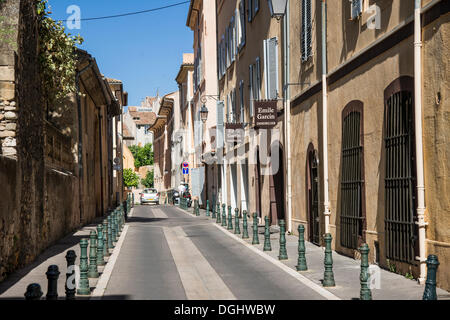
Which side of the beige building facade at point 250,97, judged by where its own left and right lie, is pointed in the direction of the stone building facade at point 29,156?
left

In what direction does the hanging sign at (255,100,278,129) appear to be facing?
toward the camera

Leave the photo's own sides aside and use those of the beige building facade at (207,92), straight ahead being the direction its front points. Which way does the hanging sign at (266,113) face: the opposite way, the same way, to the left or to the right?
to the left

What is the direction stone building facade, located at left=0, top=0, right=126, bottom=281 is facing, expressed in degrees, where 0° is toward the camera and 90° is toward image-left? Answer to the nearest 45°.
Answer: approximately 270°

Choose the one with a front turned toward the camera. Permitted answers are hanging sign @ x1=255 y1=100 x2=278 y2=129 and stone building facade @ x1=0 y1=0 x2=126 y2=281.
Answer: the hanging sign

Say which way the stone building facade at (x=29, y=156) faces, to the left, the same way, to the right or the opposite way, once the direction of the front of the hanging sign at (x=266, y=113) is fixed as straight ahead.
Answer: to the left

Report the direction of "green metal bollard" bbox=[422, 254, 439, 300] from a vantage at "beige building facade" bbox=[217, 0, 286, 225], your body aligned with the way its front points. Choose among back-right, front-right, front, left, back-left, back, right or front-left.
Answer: left

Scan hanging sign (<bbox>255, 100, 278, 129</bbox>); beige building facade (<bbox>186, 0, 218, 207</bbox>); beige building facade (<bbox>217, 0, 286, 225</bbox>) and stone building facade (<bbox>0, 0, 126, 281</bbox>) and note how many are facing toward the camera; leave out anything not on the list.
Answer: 1

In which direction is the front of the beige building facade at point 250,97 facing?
to the viewer's left

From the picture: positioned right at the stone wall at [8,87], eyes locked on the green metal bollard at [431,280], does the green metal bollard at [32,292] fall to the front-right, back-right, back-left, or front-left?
front-right

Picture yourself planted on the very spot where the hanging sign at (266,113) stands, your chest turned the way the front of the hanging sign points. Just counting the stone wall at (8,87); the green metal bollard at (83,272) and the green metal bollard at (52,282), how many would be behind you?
0

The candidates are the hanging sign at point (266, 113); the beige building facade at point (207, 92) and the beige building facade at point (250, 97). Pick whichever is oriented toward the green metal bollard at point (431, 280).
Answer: the hanging sign

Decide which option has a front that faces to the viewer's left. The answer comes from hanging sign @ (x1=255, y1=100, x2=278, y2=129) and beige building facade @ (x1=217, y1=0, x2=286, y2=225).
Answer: the beige building facade

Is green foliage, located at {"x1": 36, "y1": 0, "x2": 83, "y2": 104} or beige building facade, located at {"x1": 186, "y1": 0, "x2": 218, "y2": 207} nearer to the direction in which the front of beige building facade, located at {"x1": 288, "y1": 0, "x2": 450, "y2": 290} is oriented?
the green foliage

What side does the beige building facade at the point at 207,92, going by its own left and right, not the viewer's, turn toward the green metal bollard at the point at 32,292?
left

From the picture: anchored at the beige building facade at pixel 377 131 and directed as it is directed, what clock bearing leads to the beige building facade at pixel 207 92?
the beige building facade at pixel 207 92 is roughly at 4 o'clock from the beige building facade at pixel 377 131.

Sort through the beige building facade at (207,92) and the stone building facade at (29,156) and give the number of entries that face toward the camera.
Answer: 0

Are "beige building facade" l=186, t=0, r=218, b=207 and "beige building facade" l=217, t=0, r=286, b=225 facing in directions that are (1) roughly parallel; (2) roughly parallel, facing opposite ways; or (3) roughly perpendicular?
roughly parallel
